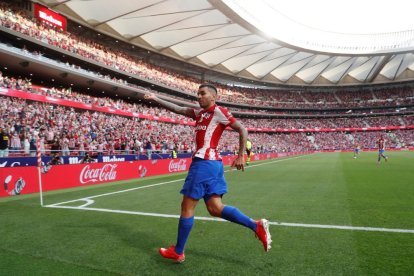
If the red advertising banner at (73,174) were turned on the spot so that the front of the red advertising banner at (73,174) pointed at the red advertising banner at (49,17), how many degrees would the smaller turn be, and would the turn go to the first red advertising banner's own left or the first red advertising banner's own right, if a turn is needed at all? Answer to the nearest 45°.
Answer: approximately 135° to the first red advertising banner's own left

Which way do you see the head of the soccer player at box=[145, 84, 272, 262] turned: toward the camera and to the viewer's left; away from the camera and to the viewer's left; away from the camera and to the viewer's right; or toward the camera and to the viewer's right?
toward the camera and to the viewer's left

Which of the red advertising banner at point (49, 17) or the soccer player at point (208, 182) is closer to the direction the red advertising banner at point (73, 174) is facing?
the soccer player

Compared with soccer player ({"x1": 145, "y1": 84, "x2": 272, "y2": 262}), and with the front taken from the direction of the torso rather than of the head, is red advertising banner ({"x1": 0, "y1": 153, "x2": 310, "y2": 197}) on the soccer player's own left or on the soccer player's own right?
on the soccer player's own right

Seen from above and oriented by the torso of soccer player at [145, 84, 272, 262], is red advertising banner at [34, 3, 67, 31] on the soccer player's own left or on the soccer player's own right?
on the soccer player's own right

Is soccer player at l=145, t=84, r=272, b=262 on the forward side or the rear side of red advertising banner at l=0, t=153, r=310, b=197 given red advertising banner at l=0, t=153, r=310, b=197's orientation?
on the forward side

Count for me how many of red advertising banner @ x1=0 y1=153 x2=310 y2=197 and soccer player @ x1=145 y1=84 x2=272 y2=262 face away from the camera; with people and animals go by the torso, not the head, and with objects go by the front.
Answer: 0

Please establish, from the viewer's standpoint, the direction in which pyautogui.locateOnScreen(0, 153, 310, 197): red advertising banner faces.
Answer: facing the viewer and to the right of the viewer

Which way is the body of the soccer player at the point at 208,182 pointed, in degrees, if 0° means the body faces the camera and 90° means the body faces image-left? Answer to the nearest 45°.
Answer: approximately 45°
